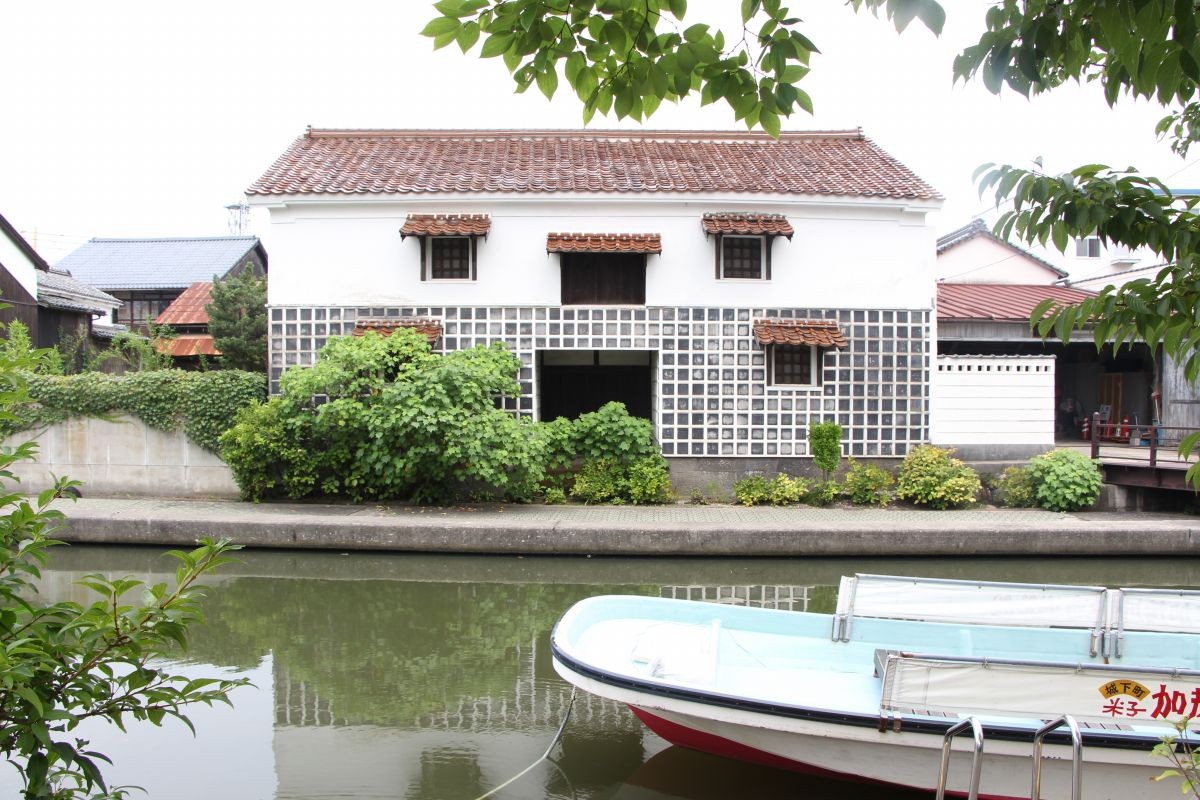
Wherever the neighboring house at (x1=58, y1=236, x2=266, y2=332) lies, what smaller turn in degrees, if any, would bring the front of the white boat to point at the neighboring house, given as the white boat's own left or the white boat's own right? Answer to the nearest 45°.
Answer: approximately 45° to the white boat's own right

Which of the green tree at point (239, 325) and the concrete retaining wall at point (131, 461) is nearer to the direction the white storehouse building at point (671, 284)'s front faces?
the concrete retaining wall

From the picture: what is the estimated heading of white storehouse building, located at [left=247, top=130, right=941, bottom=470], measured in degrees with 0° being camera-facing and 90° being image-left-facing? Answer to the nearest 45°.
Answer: approximately 0°

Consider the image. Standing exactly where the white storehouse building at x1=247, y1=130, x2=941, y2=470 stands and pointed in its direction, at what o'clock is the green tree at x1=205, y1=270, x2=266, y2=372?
The green tree is roughly at 4 o'clock from the white storehouse building.

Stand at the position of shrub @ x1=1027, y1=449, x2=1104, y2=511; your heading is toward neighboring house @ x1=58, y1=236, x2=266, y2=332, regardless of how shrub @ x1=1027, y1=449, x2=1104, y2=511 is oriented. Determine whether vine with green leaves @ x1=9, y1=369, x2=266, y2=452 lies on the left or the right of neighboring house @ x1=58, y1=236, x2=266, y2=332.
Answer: left

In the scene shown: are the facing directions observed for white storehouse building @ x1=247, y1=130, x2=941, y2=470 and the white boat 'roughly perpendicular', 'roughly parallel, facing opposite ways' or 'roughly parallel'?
roughly perpendicular

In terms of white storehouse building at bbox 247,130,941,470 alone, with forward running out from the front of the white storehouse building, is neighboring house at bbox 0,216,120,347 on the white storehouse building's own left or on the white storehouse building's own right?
on the white storehouse building's own right

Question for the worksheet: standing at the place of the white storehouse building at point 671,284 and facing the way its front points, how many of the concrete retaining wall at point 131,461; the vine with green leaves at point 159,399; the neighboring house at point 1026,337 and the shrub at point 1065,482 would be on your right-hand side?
2

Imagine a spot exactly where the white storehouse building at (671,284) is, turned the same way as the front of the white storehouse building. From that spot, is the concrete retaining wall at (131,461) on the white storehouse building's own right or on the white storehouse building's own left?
on the white storehouse building's own right

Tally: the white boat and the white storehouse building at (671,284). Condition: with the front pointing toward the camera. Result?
1

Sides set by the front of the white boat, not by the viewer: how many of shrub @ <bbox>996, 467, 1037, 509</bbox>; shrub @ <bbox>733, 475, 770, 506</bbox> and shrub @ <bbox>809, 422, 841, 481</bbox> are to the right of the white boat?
3

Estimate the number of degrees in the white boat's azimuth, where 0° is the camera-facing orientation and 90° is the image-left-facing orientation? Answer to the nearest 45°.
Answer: approximately 90°
